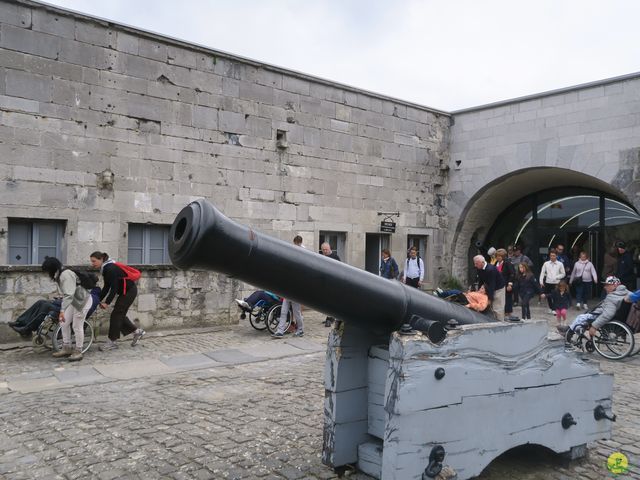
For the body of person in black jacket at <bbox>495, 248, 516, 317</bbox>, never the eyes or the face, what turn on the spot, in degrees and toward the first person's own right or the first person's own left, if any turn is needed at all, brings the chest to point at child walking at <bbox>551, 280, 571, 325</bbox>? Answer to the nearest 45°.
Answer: approximately 135° to the first person's own left

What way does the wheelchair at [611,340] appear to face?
to the viewer's left

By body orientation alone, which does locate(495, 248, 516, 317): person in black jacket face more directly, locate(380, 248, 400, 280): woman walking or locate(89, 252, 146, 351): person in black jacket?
the person in black jacket

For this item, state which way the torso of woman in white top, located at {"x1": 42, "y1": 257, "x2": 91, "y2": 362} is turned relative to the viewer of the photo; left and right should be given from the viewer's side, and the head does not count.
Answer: facing to the left of the viewer

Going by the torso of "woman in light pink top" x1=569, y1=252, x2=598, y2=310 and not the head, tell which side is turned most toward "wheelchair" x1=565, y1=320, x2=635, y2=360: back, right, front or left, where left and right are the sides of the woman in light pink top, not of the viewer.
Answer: front

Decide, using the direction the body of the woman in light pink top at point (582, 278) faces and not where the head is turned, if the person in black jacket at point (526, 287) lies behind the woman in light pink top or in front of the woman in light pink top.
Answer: in front

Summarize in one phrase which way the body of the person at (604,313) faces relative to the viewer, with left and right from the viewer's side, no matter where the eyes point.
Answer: facing to the left of the viewer

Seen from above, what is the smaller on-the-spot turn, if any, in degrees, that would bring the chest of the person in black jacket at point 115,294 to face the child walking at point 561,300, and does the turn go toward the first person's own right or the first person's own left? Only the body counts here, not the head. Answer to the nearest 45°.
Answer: approximately 180°

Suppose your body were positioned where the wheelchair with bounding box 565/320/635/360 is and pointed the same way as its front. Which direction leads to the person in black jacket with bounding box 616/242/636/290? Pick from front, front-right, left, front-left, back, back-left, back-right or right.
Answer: right

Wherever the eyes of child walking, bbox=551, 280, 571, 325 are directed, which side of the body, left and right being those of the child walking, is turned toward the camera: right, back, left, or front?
front

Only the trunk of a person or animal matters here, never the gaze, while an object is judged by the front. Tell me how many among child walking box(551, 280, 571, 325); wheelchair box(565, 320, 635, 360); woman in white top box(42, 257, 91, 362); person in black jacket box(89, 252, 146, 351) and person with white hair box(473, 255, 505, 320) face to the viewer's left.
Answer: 4

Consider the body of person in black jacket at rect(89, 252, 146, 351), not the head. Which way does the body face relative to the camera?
to the viewer's left

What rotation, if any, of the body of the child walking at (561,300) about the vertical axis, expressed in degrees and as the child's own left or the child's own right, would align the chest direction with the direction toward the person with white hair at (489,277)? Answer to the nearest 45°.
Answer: approximately 45° to the child's own right

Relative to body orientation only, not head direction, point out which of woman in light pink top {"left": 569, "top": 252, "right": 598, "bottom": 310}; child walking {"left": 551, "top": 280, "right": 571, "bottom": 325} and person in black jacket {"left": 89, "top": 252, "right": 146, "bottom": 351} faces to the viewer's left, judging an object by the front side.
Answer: the person in black jacket

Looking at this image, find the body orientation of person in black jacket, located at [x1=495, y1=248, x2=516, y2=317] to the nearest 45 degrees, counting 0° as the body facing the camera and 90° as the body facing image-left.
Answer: approximately 45°

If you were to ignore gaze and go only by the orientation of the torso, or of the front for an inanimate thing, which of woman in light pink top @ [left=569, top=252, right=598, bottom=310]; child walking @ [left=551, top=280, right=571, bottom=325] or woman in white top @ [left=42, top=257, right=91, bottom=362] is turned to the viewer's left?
woman in white top @ [left=42, top=257, right=91, bottom=362]

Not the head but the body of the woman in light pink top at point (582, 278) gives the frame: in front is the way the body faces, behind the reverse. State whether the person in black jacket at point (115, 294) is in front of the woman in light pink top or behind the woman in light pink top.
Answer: in front
